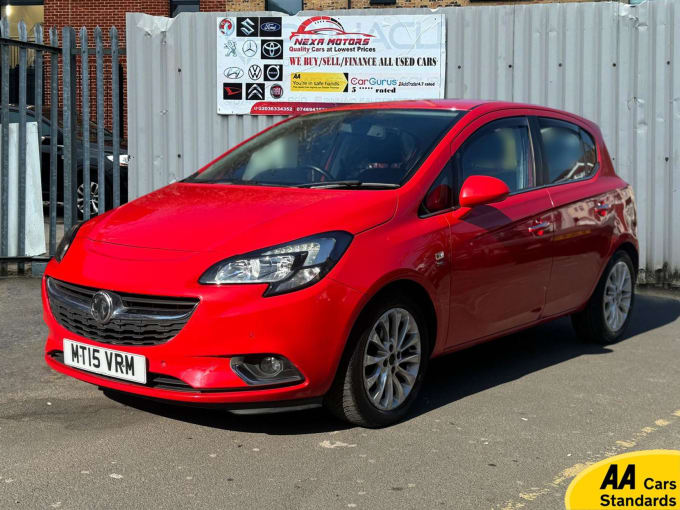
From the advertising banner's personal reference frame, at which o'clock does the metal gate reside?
The metal gate is roughly at 3 o'clock from the advertising banner.

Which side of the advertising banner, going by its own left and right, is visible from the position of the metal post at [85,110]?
right

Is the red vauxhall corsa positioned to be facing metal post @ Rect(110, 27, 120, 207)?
no

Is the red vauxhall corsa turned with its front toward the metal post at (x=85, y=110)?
no

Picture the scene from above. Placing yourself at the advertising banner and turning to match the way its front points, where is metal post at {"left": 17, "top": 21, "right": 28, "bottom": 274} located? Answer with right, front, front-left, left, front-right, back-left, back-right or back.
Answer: right

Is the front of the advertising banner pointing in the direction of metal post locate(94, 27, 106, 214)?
no

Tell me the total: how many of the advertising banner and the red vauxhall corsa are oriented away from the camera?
0

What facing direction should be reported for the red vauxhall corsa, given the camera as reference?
facing the viewer and to the left of the viewer

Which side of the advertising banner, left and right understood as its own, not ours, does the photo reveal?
front

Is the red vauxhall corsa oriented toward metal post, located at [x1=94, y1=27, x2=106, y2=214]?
no

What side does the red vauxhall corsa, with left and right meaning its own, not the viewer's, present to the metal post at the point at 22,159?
right

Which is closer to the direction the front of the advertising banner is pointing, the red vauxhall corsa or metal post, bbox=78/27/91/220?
the red vauxhall corsa
